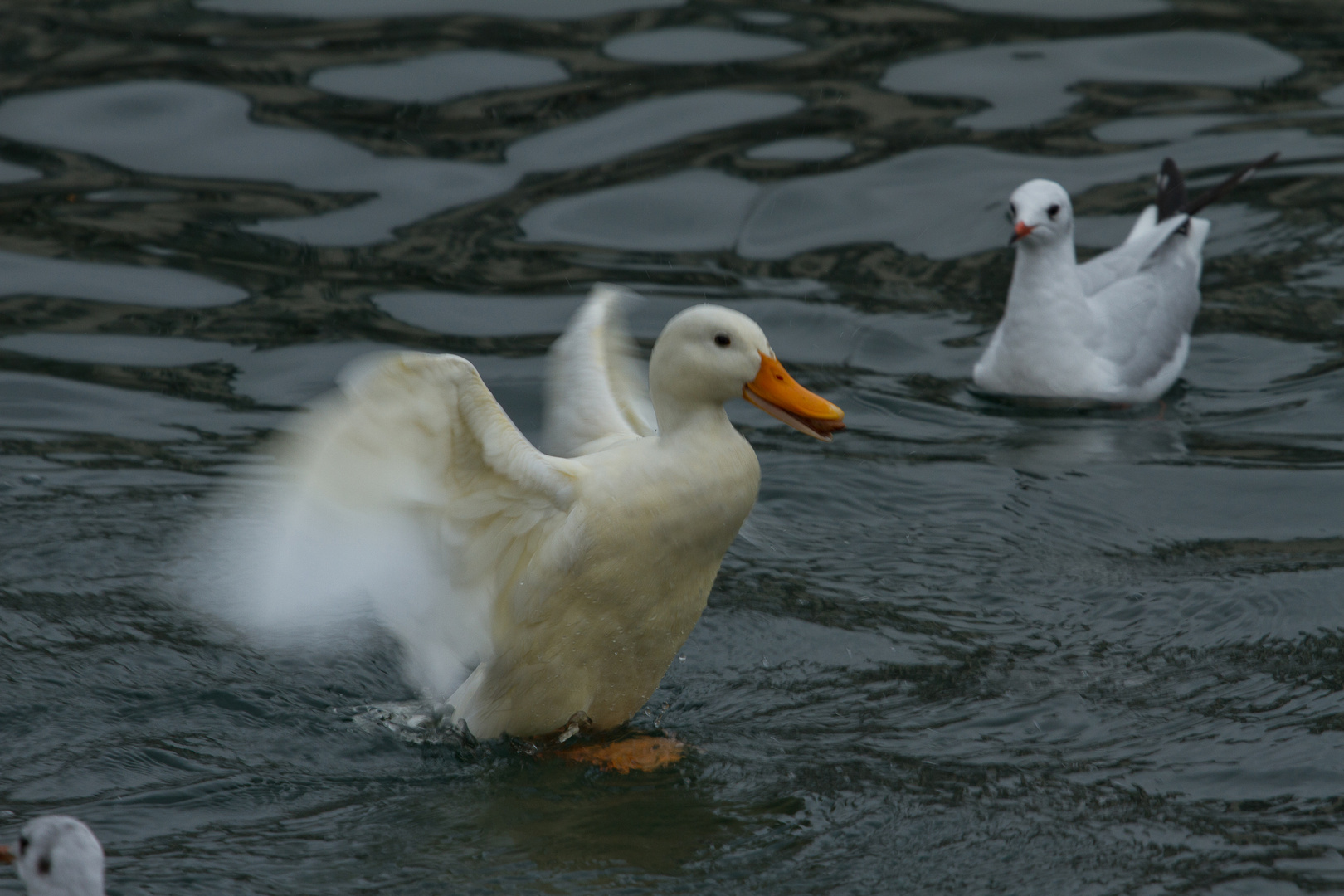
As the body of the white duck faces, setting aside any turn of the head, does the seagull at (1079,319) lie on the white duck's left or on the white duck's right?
on the white duck's left

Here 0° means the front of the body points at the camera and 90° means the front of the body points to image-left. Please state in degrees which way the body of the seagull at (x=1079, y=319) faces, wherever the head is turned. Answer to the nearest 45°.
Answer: approximately 45°

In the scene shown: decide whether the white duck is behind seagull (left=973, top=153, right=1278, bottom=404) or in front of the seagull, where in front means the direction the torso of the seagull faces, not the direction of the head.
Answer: in front
